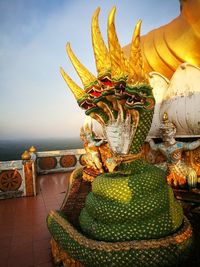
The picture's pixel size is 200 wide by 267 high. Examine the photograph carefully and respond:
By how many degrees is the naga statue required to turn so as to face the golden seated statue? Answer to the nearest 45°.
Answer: approximately 180°

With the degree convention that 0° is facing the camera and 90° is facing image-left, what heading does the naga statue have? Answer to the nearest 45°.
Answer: approximately 45°

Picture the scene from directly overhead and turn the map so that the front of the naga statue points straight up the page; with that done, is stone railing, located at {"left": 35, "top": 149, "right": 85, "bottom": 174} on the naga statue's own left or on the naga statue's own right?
on the naga statue's own right
